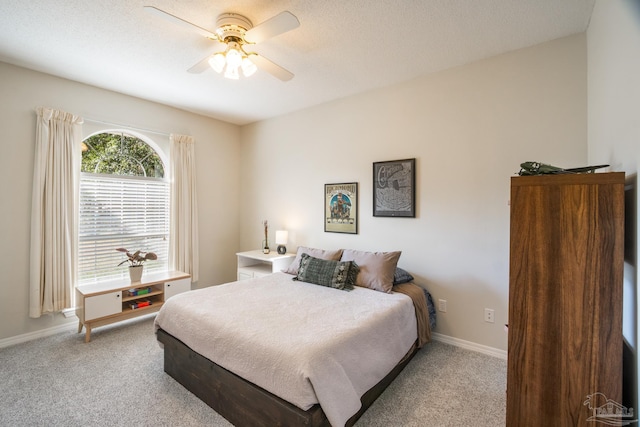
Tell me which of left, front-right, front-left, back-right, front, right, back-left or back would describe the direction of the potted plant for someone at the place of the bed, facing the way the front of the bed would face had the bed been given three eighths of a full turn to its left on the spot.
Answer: back-left

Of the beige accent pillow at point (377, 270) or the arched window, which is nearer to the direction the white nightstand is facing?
the arched window

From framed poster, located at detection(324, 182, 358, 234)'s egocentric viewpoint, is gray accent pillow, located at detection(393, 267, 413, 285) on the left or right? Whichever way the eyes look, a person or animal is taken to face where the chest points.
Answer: on its left

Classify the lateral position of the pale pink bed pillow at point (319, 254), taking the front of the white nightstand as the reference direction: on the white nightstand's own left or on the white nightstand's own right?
on the white nightstand's own left

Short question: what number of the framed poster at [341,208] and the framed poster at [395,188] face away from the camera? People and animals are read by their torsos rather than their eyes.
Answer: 0

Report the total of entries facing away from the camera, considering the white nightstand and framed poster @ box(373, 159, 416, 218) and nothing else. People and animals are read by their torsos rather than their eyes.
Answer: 0

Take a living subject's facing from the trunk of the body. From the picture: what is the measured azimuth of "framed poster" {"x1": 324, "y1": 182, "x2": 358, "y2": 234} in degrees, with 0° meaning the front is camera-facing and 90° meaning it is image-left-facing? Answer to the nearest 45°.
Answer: approximately 45°

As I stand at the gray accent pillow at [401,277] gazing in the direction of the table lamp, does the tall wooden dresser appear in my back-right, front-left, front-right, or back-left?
back-left

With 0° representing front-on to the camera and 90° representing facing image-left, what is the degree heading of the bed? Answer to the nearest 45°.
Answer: approximately 45°

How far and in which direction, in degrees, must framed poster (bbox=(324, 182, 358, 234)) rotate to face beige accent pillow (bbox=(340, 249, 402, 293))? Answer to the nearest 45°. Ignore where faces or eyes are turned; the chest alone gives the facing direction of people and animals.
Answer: approximately 90° to its left

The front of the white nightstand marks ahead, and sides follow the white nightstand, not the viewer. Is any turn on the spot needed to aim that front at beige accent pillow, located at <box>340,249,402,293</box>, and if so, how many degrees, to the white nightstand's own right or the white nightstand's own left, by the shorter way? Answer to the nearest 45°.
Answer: approximately 90° to the white nightstand's own left

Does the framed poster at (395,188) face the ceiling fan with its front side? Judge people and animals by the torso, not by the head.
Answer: yes

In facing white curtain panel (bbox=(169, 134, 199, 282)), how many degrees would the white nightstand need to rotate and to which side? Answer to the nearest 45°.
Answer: approximately 45° to its right
